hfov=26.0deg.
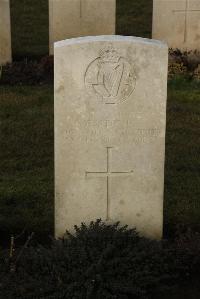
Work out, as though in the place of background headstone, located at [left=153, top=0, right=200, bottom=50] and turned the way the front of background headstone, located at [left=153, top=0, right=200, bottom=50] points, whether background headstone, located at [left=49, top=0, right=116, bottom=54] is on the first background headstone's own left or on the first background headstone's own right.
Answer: on the first background headstone's own right

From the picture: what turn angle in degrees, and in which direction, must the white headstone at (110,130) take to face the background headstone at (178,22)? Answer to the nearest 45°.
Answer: approximately 180°

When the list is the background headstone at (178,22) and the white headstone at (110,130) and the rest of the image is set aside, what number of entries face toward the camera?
2

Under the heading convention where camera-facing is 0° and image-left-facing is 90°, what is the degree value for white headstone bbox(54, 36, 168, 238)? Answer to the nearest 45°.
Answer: approximately 0°

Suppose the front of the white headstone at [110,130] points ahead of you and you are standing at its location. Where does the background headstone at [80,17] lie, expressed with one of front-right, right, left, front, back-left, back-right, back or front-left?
back

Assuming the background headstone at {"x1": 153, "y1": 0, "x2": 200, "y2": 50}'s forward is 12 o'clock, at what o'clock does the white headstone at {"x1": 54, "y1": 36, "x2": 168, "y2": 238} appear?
The white headstone is roughly at 12 o'clock from the background headstone.
